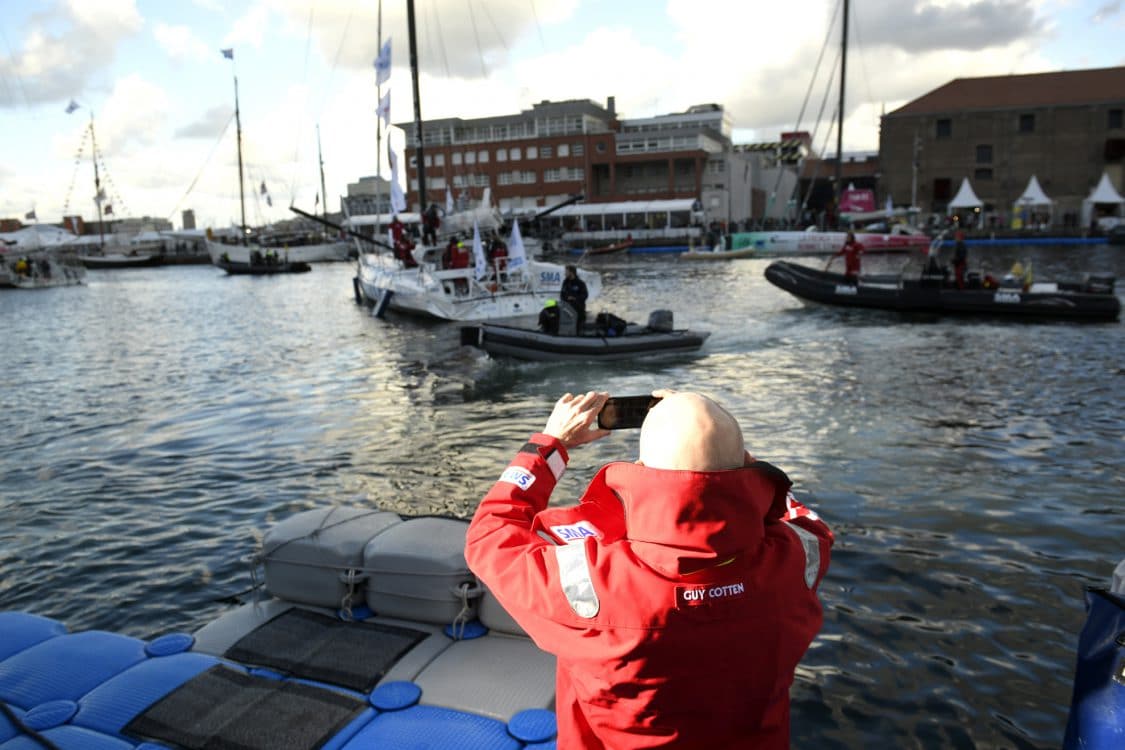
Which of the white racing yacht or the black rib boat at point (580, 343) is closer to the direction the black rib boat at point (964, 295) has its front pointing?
the white racing yacht

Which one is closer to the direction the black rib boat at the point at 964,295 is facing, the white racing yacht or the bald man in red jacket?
the white racing yacht

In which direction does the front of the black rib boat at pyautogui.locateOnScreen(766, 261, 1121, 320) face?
to the viewer's left

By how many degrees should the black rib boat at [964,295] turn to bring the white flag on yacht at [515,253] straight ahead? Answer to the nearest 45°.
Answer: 0° — it already faces it

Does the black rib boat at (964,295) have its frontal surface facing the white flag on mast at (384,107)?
yes

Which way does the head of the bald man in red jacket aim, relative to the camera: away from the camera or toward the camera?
away from the camera

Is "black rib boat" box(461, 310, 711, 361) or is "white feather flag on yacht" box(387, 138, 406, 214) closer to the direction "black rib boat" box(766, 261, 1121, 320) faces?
the white feather flag on yacht

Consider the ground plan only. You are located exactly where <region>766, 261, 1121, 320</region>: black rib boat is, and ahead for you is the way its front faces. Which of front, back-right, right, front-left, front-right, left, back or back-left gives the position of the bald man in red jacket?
left

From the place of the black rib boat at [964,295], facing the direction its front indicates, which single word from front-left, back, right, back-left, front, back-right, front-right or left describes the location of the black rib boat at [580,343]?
front-left

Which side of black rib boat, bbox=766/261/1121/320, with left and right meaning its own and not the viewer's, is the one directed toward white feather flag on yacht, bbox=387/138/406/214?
front

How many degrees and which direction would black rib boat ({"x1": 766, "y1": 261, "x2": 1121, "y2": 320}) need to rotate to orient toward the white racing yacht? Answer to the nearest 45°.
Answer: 0° — it already faces it
